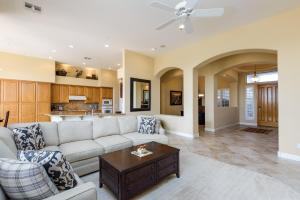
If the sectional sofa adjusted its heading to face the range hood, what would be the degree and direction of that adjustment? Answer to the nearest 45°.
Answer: approximately 135° to its left

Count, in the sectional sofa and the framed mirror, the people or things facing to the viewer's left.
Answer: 0

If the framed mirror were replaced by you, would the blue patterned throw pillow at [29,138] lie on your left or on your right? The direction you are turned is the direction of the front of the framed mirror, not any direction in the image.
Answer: on your right

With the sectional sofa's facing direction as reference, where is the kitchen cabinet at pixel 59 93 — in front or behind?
behind

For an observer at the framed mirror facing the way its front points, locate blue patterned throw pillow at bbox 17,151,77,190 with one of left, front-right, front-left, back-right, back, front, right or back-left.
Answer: front-right

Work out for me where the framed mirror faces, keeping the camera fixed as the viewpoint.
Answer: facing the viewer and to the right of the viewer

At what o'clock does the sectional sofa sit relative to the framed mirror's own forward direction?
The sectional sofa is roughly at 2 o'clock from the framed mirror.

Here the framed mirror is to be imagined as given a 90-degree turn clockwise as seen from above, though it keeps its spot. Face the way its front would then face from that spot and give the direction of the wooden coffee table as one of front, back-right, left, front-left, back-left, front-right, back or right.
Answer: front-left

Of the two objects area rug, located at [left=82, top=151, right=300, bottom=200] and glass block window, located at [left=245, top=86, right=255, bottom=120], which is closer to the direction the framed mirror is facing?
the area rug

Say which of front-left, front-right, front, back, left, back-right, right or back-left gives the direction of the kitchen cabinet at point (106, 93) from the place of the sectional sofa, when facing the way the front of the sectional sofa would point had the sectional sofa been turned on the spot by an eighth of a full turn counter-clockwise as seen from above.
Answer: left
